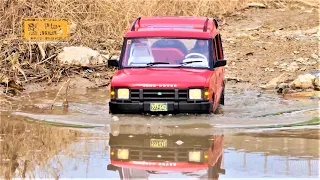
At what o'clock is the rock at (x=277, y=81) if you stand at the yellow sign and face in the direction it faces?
The rock is roughly at 10 o'clock from the yellow sign.

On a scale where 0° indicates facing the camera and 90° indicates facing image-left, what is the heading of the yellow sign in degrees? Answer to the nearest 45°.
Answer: approximately 0°

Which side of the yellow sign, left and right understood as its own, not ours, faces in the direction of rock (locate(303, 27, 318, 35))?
left

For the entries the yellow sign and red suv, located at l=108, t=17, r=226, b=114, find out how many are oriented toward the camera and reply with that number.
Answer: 2

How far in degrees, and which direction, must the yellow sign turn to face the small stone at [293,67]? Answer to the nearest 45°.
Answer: approximately 90° to its left

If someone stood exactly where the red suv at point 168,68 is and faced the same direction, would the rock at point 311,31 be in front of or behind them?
behind

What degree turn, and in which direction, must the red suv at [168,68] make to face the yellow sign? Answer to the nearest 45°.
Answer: approximately 135° to its right

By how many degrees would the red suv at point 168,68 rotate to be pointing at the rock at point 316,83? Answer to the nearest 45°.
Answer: approximately 135° to its left
